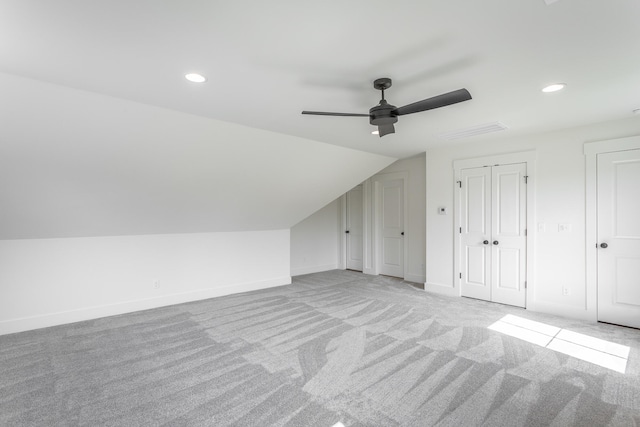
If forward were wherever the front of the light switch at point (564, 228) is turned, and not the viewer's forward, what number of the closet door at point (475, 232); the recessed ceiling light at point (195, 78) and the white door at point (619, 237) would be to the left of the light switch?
1

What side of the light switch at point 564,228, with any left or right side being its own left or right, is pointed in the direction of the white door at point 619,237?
left

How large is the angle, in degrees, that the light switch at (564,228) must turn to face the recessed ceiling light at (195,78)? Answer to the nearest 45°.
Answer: approximately 45° to its right

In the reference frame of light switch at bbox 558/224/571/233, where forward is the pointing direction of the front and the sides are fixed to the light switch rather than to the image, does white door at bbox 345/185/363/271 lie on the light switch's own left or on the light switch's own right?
on the light switch's own right

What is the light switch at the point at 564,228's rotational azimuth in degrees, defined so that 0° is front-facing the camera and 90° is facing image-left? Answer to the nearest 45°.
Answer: approximately 0°

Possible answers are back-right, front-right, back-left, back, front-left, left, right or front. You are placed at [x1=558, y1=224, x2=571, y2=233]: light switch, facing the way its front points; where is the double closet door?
right

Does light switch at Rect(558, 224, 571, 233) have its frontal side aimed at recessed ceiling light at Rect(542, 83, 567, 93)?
yes

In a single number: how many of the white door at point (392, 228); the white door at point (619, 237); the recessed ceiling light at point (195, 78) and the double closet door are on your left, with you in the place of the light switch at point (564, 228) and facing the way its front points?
1

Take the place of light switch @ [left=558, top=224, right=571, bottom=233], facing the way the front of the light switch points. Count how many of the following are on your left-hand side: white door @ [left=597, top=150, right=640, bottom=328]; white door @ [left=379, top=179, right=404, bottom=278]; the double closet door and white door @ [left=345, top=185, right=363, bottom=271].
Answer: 1

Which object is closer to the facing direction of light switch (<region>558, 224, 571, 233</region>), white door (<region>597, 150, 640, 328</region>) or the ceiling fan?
the ceiling fan

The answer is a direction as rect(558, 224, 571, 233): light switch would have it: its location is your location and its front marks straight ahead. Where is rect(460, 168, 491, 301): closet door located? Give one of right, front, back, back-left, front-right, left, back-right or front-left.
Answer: right

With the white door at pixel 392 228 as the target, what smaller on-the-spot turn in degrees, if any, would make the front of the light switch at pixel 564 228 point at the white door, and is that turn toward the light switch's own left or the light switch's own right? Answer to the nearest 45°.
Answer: approximately 90° to the light switch's own right
